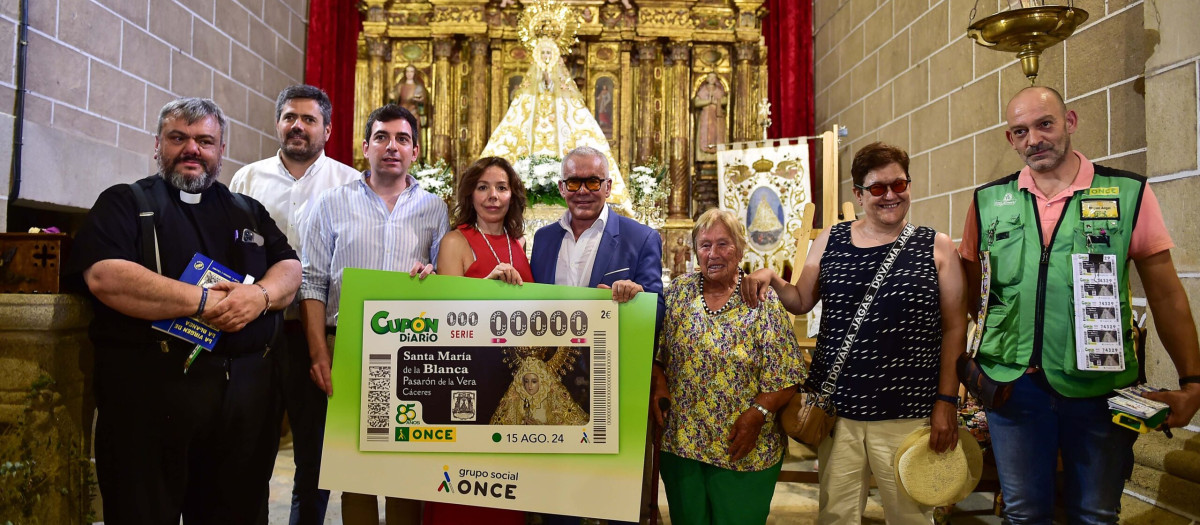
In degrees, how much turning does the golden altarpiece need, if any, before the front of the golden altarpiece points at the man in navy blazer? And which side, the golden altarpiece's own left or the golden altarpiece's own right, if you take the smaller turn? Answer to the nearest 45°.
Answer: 0° — it already faces them

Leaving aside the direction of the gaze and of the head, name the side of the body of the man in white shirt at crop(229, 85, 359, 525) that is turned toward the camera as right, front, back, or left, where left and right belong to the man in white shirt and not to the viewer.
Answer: front

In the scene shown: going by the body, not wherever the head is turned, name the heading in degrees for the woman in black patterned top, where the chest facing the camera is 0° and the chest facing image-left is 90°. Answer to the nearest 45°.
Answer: approximately 0°

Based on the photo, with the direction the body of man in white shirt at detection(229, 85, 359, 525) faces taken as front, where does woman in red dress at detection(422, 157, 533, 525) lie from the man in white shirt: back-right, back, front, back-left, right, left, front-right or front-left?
front-left

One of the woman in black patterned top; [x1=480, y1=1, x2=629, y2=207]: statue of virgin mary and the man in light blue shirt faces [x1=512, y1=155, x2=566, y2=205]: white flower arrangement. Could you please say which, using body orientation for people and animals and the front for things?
the statue of virgin mary

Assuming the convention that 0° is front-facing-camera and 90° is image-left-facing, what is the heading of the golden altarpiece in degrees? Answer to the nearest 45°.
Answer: approximately 0°

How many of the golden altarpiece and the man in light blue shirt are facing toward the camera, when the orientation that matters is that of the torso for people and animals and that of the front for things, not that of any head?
2

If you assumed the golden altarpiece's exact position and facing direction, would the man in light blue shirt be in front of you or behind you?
in front

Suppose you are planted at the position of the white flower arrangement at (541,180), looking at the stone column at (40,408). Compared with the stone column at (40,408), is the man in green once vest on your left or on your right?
left

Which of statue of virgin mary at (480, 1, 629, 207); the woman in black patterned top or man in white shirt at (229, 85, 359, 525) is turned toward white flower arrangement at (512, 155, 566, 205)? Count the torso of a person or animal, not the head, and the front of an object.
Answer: the statue of virgin mary

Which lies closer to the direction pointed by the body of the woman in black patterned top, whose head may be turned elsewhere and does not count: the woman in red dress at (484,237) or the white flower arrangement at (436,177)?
the woman in red dress

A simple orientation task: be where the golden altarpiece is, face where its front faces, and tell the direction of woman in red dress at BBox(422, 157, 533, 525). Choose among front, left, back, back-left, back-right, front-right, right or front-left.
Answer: front

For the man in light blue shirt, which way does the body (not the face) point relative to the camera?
toward the camera

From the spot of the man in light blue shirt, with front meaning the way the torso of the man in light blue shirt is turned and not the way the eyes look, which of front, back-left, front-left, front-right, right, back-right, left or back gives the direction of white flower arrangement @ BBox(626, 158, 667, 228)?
back-left

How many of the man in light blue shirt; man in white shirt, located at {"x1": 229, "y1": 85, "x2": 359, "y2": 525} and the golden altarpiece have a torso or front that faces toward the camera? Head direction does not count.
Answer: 3
